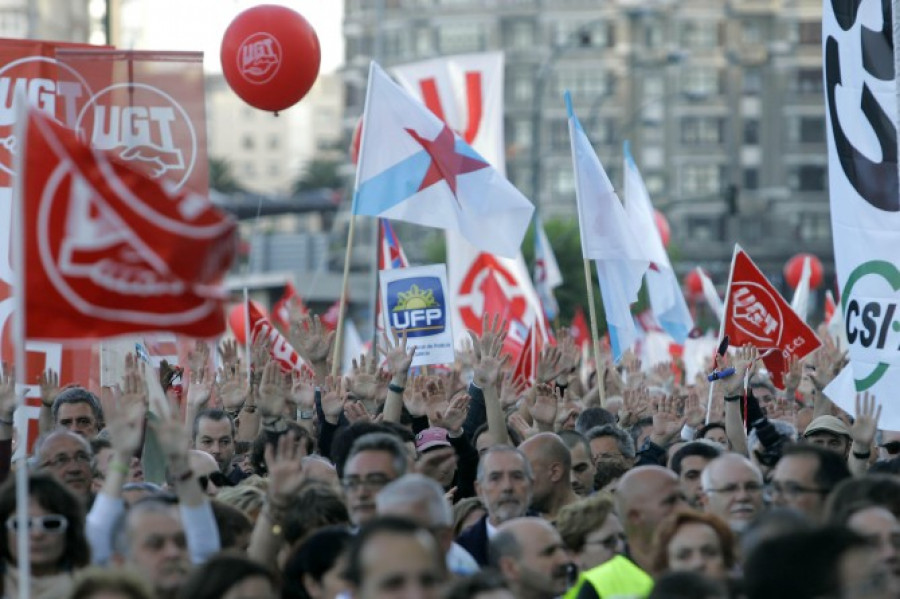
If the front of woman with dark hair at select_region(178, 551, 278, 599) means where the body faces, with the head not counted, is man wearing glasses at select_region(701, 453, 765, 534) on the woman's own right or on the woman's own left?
on the woman's own left

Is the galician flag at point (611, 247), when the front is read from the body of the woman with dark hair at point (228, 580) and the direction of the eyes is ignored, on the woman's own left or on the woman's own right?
on the woman's own left

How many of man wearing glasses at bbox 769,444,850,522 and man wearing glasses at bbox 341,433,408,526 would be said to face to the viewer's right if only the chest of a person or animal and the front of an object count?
0

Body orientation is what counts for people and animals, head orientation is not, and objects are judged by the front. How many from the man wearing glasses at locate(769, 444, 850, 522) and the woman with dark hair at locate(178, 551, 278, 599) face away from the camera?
0

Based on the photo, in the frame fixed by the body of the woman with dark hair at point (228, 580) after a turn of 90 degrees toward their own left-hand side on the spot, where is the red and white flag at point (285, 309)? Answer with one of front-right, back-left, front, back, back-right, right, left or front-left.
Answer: front-left

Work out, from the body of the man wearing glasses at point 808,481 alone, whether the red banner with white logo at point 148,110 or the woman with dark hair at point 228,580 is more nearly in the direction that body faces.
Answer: the woman with dark hair

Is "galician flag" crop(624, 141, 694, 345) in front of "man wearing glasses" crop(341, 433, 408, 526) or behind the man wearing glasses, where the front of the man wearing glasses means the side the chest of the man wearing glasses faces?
behind

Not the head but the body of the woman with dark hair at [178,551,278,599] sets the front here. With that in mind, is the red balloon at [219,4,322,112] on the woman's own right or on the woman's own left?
on the woman's own left

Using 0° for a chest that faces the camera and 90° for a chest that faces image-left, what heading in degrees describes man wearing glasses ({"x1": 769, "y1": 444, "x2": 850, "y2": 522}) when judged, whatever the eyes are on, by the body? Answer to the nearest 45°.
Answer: approximately 45°
